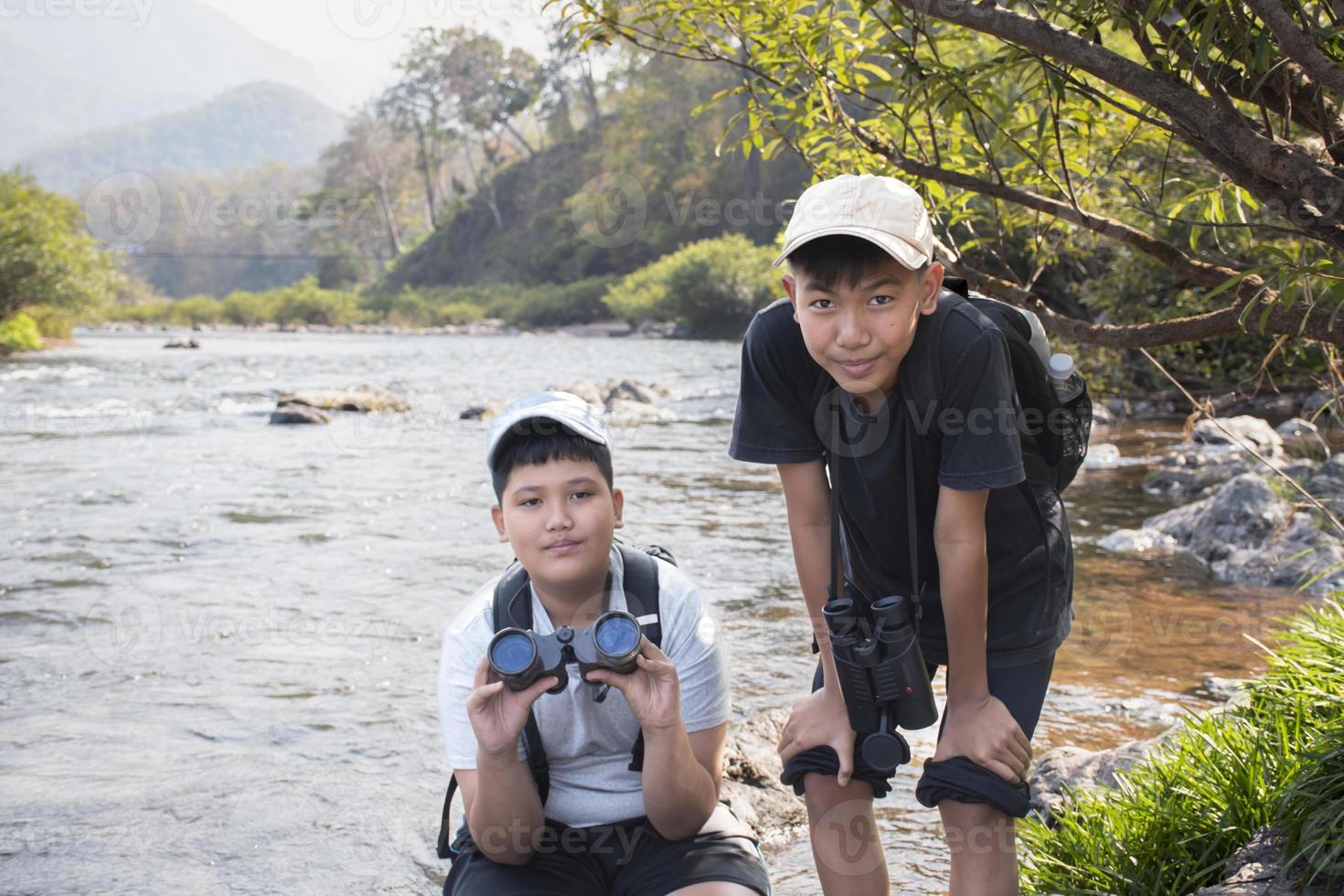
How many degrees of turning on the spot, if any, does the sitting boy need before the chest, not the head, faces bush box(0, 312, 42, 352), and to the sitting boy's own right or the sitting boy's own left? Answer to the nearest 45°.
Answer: approximately 135° to the sitting boy's own right

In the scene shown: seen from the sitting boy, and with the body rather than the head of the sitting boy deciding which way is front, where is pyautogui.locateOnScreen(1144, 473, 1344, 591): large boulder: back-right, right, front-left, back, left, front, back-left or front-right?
back-left

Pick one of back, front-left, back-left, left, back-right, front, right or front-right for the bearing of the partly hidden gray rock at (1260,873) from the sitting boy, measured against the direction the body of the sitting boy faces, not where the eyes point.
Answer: left

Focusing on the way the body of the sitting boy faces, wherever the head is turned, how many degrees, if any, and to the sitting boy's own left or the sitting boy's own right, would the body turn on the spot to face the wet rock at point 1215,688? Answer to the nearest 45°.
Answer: approximately 135° to the sitting boy's own left

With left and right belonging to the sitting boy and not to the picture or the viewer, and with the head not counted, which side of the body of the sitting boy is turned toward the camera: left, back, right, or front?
front

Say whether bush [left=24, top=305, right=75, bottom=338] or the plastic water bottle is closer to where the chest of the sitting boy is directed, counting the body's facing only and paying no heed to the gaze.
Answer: the plastic water bottle

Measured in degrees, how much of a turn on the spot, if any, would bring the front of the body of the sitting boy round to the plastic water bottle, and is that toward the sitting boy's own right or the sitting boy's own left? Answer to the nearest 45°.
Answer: approximately 90° to the sitting boy's own left

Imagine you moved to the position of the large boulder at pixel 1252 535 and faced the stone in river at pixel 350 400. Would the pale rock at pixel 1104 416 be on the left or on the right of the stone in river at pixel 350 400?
right

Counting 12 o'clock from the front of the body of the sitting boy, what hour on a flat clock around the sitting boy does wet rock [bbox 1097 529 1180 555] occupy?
The wet rock is roughly at 7 o'clock from the sitting boy.

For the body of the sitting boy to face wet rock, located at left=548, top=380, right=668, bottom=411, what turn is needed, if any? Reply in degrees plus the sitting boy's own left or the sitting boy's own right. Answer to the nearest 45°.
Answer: approximately 180°

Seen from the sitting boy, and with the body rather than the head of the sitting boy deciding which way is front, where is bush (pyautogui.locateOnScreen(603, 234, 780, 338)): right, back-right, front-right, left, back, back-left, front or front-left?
back
